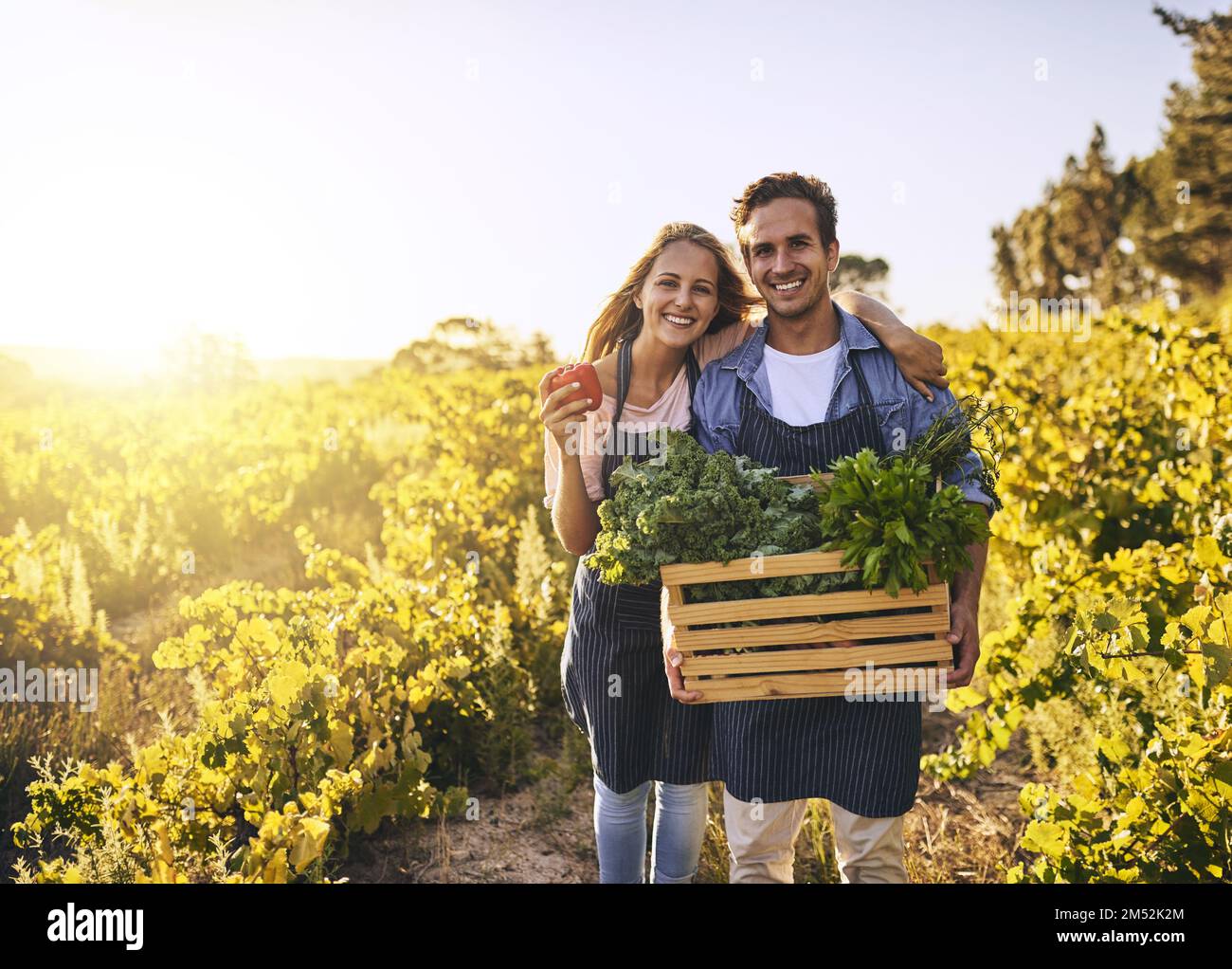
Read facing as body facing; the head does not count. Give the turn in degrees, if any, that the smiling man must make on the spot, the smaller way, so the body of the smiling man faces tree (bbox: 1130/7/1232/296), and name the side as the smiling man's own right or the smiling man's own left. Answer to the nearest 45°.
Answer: approximately 180°

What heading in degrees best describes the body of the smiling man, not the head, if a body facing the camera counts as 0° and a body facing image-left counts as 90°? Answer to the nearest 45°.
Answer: approximately 0°

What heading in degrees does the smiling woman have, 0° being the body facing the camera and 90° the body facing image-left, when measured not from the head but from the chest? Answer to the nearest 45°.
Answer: approximately 0°

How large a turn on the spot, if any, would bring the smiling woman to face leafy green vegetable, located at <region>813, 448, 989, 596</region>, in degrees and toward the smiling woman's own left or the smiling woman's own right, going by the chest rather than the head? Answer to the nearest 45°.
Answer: approximately 45° to the smiling woman's own left
